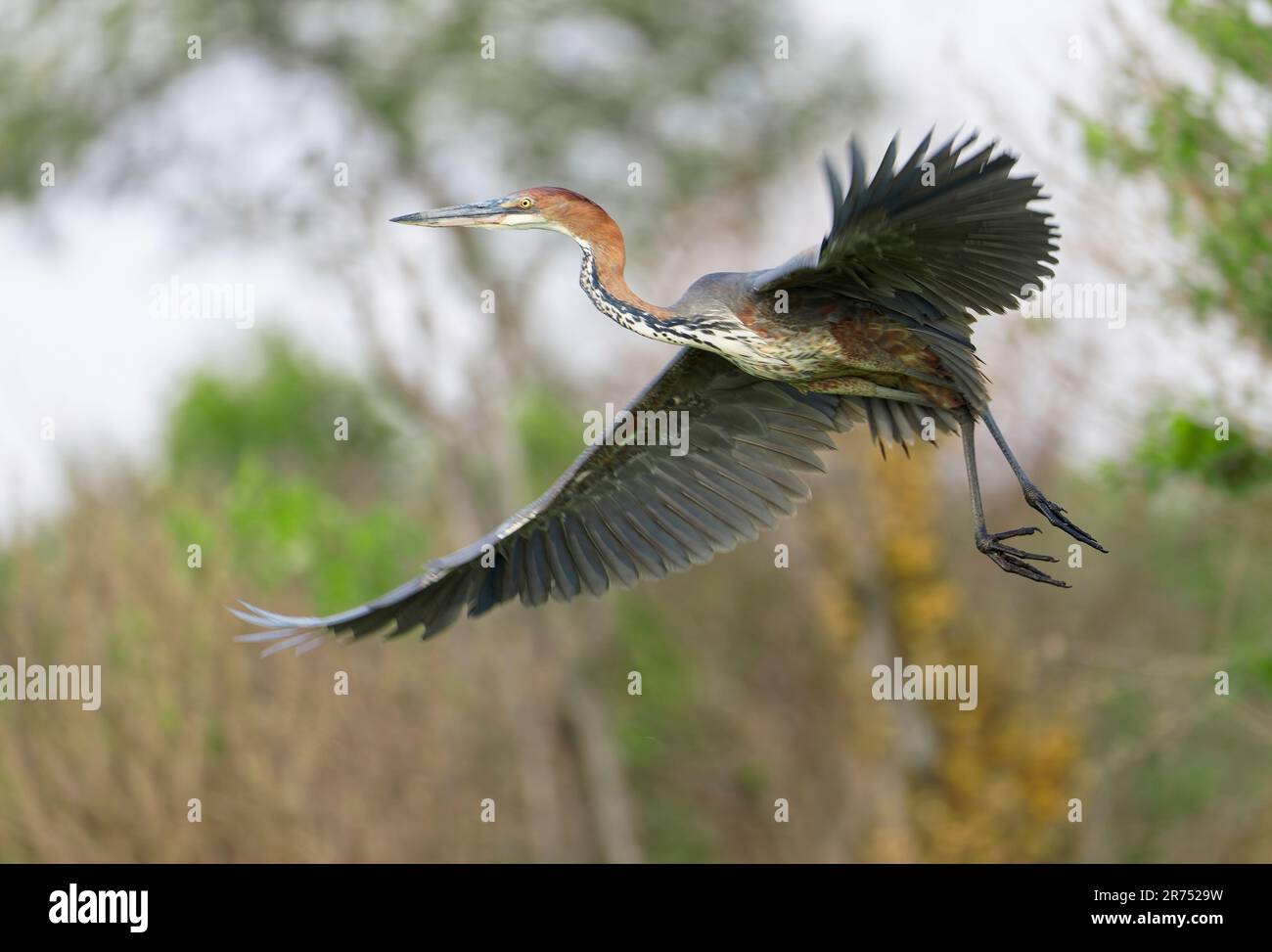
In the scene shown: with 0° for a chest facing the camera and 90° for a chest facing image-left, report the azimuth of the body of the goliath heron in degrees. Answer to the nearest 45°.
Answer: approximately 90°
